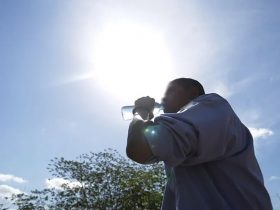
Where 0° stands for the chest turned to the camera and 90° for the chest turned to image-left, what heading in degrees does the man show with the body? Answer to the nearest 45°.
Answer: approximately 90°
